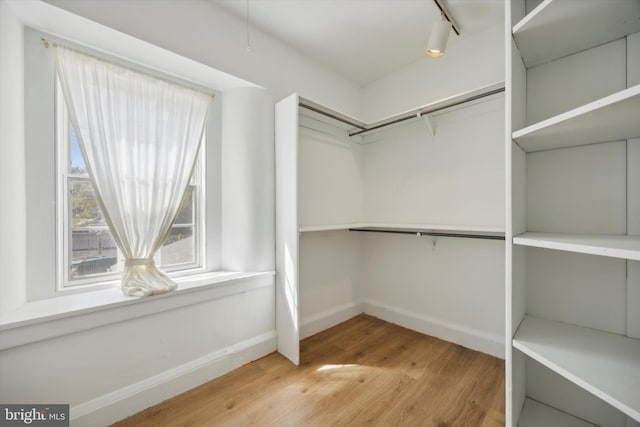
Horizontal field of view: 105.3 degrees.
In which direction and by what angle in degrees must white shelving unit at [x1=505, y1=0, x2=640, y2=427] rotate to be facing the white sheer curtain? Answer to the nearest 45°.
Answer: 0° — it already faces it

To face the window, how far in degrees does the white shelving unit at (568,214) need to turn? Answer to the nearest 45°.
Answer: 0° — it already faces it

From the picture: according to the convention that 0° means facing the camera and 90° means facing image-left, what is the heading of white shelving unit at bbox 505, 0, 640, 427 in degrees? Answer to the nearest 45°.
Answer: approximately 45°

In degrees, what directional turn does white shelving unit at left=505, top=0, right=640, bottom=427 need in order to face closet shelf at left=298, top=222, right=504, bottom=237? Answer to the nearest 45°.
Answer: approximately 90° to its right

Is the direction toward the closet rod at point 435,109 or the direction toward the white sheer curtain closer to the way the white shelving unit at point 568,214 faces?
the white sheer curtain

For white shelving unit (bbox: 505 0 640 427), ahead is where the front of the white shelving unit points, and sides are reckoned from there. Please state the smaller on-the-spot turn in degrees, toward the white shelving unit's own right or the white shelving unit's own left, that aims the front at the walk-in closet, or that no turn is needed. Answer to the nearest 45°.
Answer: approximately 90° to the white shelving unit's own right

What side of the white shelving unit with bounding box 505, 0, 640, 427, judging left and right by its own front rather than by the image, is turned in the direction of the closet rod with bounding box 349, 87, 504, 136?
right
